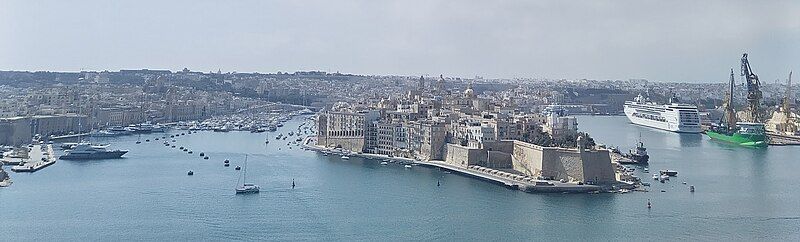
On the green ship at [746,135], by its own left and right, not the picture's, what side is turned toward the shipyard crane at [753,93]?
right

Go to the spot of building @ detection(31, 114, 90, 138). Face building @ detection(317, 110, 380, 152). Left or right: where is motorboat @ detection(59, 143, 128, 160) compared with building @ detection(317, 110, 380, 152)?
right

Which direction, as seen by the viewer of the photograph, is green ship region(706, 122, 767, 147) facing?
facing to the left of the viewer

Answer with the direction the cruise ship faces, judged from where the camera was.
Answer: facing away from the viewer and to the left of the viewer

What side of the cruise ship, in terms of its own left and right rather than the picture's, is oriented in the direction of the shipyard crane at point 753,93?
back

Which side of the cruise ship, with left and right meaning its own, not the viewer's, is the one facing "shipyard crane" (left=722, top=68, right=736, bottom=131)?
back

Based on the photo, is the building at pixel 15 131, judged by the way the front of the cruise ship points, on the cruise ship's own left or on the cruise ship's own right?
on the cruise ship's own left
